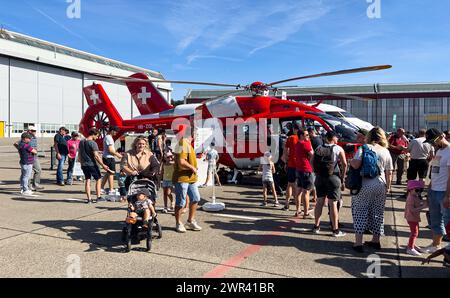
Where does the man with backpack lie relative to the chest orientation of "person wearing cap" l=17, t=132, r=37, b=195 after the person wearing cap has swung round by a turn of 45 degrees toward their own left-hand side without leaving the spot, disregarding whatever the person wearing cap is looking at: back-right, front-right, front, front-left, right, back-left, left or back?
right

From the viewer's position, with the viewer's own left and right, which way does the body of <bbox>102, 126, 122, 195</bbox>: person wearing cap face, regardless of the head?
facing to the right of the viewer

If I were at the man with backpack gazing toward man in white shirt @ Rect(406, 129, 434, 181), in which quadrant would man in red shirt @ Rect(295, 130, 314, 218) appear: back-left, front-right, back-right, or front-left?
front-left

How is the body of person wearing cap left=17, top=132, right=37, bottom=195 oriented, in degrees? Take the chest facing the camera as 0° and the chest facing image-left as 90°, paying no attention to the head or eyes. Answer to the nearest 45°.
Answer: approximately 270°

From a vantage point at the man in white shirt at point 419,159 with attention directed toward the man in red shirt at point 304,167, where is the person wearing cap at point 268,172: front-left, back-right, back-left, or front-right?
front-right
